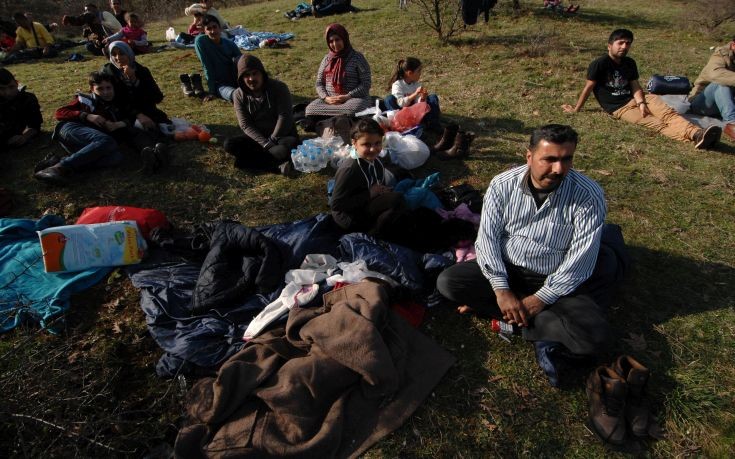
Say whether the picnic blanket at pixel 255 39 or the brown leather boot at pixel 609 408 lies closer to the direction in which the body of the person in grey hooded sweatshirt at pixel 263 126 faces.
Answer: the brown leather boot

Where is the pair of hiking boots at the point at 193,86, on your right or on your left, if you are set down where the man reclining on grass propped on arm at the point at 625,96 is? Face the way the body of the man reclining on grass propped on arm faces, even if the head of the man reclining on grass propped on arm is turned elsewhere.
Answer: on your right

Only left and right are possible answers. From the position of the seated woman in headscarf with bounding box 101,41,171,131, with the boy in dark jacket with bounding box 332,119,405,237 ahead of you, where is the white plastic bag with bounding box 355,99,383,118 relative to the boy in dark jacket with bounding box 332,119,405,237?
left

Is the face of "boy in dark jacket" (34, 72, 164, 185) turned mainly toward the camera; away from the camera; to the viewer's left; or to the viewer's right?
toward the camera

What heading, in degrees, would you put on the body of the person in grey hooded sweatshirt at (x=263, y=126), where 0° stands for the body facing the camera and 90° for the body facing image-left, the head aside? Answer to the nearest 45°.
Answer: approximately 0°

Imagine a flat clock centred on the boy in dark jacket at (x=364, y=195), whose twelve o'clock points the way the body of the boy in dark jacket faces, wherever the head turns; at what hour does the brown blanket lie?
The brown blanket is roughly at 2 o'clock from the boy in dark jacket.

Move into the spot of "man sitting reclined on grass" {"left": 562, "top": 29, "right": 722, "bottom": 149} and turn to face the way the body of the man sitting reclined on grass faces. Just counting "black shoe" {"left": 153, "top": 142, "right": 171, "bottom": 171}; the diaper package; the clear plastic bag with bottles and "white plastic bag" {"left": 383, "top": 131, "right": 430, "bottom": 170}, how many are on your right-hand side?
4

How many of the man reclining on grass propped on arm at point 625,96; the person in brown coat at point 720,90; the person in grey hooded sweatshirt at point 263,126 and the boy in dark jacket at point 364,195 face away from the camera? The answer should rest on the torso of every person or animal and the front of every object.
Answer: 0

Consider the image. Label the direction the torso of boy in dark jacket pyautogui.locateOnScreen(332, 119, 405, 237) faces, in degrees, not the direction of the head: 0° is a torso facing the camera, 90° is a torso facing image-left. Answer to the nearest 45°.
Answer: approximately 315°

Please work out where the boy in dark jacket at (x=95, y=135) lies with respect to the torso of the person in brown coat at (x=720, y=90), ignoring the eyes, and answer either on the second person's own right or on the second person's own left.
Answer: on the second person's own right

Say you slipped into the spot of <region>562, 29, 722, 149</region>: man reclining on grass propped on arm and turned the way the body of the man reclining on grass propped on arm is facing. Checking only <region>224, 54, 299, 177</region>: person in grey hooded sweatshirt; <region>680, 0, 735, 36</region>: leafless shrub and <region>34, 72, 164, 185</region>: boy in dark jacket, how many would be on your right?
2

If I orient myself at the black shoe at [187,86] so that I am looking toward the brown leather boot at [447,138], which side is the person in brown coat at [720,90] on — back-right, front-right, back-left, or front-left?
front-left

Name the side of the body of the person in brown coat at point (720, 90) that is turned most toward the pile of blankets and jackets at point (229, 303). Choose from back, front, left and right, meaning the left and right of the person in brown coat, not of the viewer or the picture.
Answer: right
